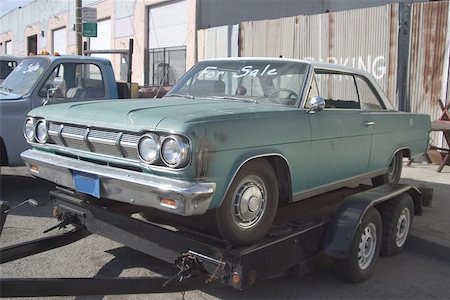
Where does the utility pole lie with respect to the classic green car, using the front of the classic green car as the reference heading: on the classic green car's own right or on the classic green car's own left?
on the classic green car's own right

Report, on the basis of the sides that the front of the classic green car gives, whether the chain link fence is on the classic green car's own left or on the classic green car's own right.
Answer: on the classic green car's own right

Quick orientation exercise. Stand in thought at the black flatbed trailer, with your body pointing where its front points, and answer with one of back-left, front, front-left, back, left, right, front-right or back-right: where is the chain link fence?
back-right

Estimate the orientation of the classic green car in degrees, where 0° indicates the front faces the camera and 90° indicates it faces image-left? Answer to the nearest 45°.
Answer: approximately 45°

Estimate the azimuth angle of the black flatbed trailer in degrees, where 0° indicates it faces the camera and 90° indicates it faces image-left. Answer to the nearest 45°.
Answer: approximately 45°
